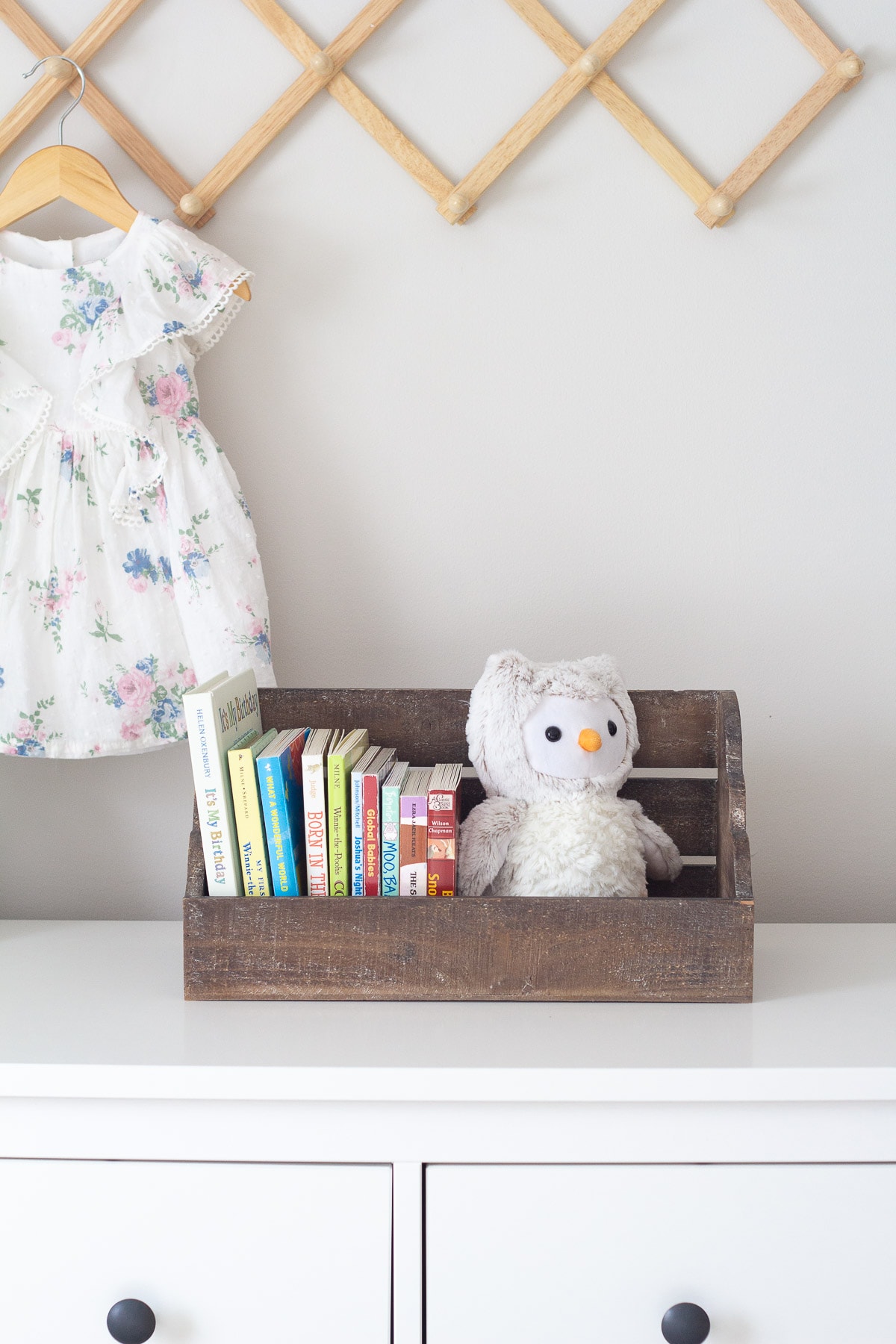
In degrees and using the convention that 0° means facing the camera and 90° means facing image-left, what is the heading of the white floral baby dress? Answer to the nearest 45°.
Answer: approximately 0°

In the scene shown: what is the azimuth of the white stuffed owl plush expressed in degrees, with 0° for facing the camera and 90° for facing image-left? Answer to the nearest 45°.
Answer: approximately 315°

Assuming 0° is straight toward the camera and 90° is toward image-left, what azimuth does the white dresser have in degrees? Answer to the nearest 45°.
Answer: approximately 0°

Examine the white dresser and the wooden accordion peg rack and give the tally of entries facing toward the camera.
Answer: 2
